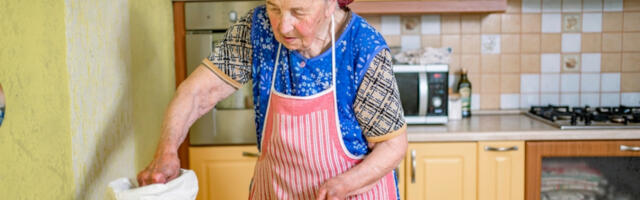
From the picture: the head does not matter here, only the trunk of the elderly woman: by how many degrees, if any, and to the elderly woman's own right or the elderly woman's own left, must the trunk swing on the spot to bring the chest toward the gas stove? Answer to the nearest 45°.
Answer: approximately 180°

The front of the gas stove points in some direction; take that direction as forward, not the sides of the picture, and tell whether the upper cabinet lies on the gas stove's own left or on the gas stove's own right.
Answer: on the gas stove's own right

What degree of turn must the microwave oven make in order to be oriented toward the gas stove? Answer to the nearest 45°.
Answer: approximately 90° to its left

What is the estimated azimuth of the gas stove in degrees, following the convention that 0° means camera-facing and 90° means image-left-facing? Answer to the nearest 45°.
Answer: approximately 0°

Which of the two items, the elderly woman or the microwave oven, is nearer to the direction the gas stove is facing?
the elderly woman

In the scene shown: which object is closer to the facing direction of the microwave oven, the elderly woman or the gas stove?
the elderly woman

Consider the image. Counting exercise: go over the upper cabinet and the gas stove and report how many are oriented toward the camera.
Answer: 2

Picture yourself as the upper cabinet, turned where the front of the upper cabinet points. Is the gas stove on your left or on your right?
on your left

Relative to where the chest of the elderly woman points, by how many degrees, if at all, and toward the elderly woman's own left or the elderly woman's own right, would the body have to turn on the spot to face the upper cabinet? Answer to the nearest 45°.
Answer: approximately 180°

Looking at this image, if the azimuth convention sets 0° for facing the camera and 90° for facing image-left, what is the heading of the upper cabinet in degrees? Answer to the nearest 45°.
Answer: approximately 0°
